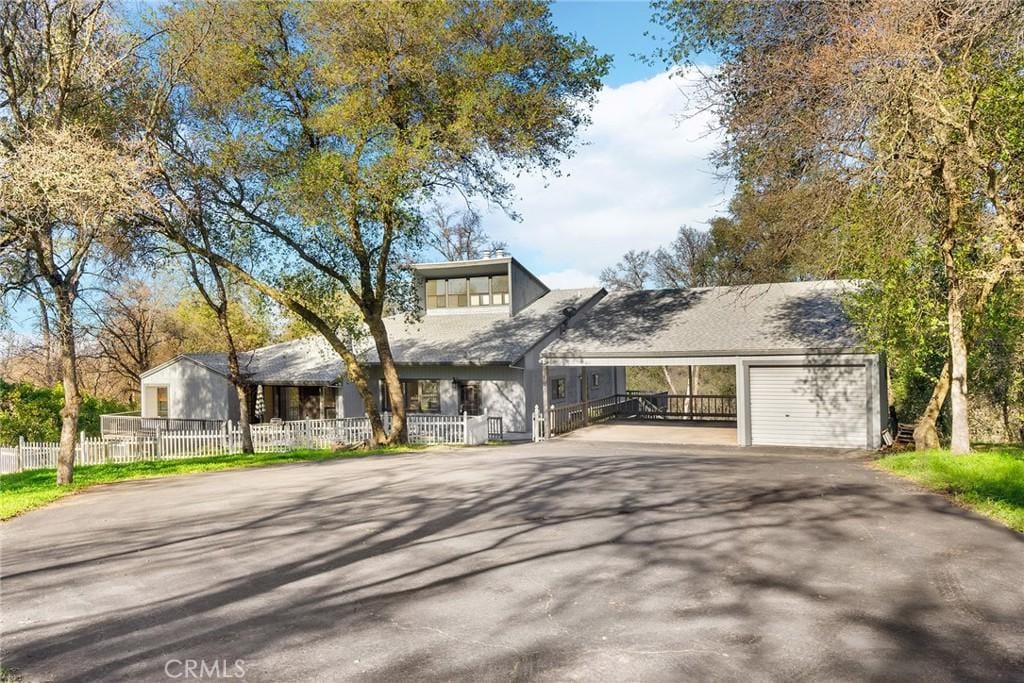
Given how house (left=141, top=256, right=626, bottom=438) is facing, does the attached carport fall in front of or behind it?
in front

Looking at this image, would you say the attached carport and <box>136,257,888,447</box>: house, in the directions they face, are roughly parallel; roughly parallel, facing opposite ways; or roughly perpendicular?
roughly parallel

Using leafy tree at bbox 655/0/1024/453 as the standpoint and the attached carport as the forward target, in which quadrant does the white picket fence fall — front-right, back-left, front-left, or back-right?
front-left

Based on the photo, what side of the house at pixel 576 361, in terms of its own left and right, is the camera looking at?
front

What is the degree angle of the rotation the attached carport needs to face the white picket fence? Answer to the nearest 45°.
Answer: approximately 90° to its right

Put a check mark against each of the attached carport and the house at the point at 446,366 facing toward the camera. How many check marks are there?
2
